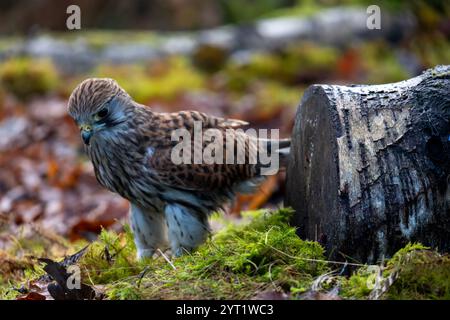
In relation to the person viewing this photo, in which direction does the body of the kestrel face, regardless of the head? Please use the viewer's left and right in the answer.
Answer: facing the viewer and to the left of the viewer
